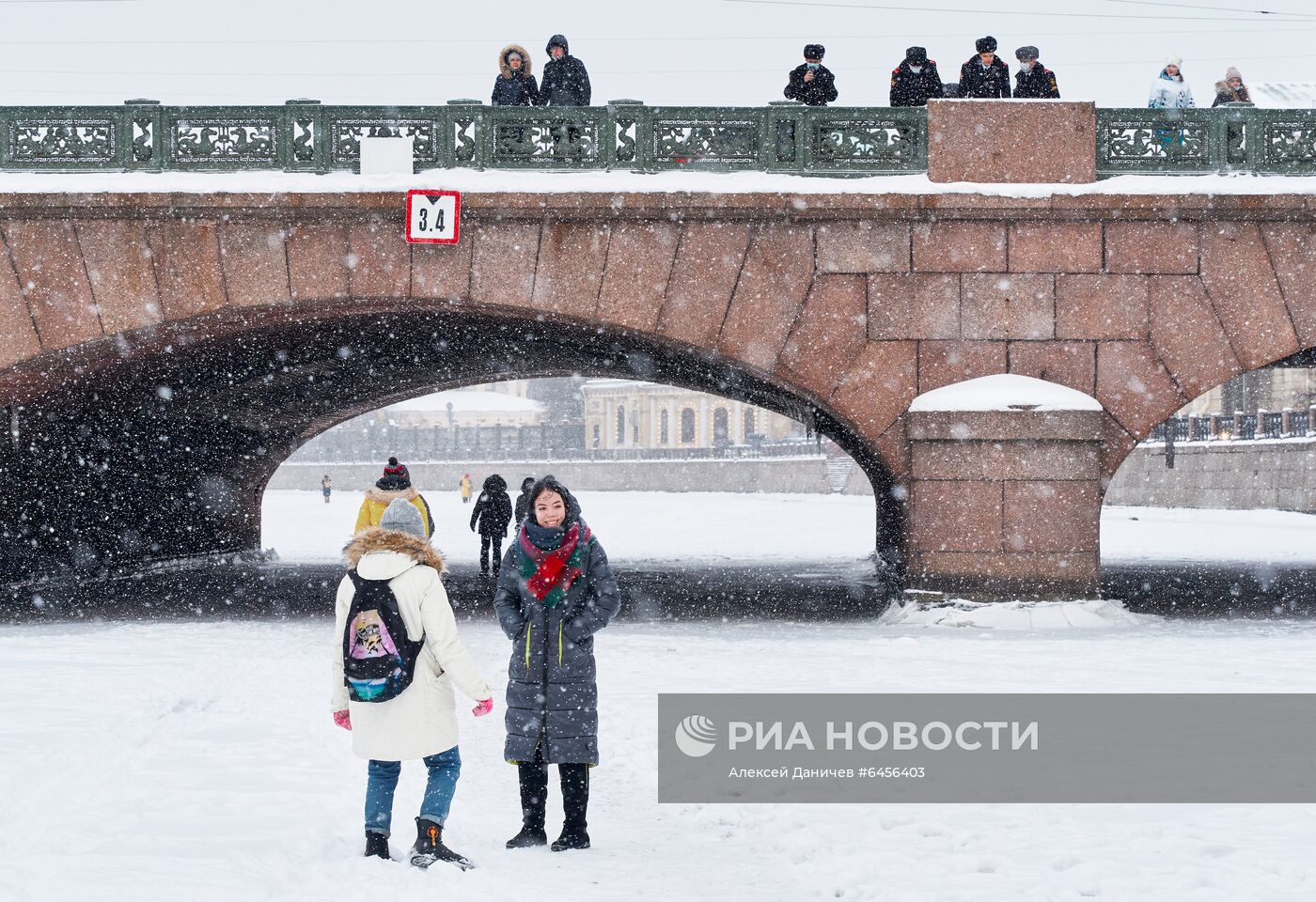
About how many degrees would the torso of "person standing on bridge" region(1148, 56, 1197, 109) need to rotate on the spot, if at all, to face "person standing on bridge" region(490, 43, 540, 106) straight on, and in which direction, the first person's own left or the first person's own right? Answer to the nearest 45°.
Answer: approximately 90° to the first person's own right

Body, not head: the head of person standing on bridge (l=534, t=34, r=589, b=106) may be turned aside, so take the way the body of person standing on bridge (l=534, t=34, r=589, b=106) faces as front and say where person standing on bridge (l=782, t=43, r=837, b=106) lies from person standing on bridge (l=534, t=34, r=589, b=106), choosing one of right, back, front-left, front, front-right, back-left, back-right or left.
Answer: back-left

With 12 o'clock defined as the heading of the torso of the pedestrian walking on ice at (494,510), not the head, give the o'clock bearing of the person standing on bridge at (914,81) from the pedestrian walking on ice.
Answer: The person standing on bridge is roughly at 5 o'clock from the pedestrian walking on ice.

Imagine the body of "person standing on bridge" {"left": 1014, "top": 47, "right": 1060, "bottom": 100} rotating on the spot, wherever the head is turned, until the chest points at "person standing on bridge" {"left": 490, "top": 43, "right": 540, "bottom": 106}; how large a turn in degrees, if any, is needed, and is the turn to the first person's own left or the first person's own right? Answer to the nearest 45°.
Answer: approximately 45° to the first person's own right

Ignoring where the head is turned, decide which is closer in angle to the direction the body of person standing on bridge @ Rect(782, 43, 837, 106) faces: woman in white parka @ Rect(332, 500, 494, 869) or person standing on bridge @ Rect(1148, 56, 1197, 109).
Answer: the woman in white parka
